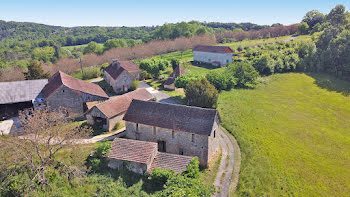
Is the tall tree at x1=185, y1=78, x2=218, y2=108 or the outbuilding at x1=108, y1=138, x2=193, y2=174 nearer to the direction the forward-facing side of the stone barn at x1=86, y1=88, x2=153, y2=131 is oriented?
the outbuilding

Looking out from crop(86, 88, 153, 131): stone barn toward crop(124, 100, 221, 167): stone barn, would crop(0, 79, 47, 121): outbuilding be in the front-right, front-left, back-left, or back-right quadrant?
back-right

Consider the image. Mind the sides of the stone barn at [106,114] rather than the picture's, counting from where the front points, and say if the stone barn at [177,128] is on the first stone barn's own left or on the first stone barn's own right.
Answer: on the first stone barn's own left

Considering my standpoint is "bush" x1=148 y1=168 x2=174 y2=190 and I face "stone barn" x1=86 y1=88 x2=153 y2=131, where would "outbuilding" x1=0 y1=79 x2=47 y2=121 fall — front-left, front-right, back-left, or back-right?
front-left

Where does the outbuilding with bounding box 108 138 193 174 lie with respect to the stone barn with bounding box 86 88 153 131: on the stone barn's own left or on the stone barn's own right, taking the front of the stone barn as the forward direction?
on the stone barn's own left

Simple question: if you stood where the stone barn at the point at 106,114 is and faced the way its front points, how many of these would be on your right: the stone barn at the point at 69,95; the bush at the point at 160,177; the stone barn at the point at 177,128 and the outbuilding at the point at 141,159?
1

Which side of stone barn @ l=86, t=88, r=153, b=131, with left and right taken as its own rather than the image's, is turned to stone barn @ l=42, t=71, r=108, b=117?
right

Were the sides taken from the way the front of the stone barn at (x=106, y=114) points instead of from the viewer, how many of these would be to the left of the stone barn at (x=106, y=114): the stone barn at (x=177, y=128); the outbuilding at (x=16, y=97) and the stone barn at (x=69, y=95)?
1

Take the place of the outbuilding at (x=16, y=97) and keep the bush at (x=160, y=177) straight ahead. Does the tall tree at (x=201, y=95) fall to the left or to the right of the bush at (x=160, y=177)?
left

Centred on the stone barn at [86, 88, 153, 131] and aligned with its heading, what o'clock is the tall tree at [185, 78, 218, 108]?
The tall tree is roughly at 7 o'clock from the stone barn.

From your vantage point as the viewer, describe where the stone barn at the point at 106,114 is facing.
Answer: facing the viewer and to the left of the viewer
